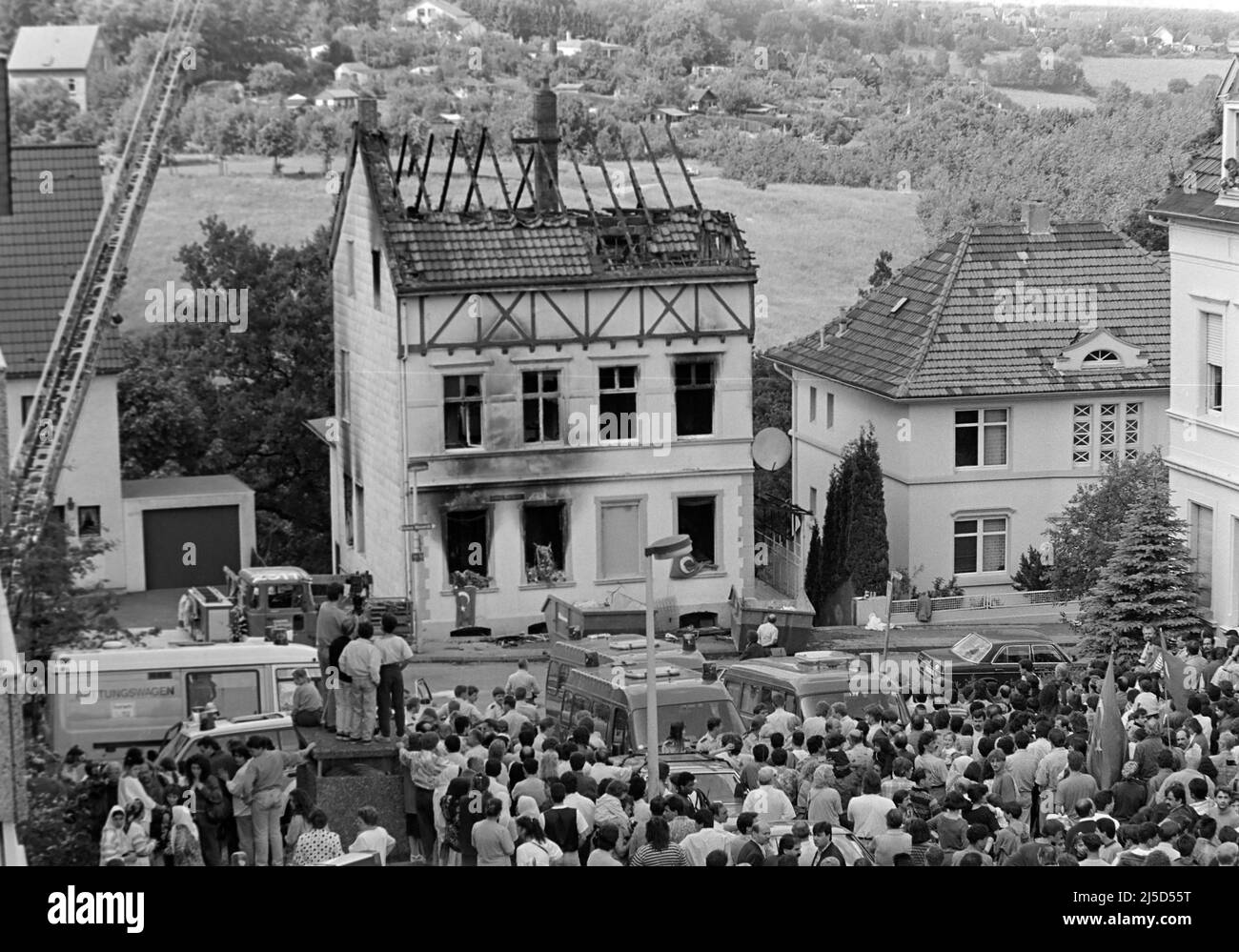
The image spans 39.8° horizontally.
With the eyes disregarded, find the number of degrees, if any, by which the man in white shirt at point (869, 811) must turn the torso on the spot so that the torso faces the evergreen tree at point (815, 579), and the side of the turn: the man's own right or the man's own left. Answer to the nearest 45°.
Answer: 0° — they already face it

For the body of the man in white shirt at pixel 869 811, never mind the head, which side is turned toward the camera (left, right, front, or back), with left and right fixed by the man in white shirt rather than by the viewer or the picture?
back

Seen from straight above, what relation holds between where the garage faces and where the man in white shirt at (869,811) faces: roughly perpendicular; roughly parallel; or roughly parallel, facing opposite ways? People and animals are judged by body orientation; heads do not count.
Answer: roughly parallel, facing opposite ways

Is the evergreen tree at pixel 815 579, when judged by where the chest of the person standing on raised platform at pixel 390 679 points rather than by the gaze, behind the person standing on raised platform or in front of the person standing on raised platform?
in front

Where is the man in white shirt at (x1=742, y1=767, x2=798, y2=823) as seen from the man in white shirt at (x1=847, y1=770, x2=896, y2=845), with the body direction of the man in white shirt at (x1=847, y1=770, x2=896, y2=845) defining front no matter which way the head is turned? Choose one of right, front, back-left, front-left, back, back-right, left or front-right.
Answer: front-left

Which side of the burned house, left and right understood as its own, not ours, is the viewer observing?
front

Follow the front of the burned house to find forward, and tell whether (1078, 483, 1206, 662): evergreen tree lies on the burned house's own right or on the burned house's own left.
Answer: on the burned house's own left

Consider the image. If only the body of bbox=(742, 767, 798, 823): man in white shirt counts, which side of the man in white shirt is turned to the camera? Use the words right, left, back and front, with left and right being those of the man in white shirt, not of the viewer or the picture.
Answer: back

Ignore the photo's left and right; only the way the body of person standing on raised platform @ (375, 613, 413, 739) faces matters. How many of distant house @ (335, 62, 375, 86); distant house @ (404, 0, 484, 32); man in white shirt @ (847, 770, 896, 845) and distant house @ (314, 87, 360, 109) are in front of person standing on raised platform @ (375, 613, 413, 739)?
3

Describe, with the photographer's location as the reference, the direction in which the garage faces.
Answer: facing the viewer

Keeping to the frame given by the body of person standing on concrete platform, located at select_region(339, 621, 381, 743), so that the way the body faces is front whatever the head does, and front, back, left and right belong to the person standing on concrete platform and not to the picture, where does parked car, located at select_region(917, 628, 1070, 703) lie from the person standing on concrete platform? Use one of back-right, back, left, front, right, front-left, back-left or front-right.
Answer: front-right

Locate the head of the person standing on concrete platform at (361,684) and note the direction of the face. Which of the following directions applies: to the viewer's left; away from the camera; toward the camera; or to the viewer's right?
away from the camera

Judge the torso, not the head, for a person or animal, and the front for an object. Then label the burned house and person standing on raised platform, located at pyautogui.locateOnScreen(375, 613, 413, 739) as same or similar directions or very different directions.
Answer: very different directions

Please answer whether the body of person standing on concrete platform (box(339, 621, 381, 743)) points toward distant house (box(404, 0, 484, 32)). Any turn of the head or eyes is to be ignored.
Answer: yes

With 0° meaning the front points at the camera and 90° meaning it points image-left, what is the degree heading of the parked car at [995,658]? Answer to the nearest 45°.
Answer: approximately 45°

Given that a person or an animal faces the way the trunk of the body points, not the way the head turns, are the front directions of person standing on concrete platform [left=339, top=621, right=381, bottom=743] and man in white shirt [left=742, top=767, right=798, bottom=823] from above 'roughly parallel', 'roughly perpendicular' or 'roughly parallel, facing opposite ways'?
roughly parallel

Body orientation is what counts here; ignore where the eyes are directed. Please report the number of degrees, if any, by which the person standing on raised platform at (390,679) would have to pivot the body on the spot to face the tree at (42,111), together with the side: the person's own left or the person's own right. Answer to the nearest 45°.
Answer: approximately 45° to the person's own left
